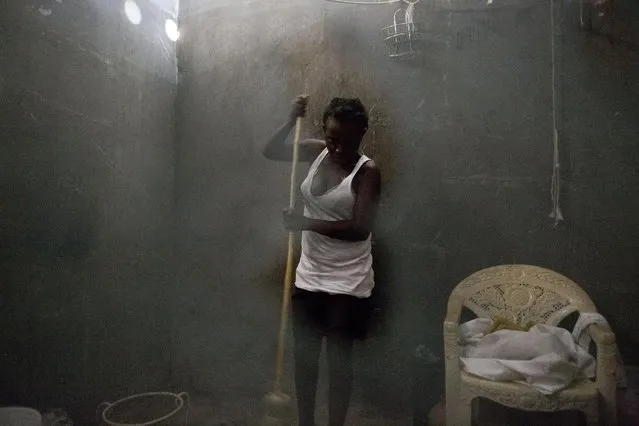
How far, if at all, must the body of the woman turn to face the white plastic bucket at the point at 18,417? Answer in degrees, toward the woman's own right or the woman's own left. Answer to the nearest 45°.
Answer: approximately 45° to the woman's own right

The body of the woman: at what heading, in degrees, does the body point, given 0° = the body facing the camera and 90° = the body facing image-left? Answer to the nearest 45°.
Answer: approximately 45°

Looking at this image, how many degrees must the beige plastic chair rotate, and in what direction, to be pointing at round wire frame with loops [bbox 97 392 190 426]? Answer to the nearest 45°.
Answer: approximately 90° to its right

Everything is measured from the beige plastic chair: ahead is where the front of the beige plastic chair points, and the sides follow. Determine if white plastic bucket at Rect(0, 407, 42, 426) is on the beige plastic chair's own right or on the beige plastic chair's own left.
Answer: on the beige plastic chair's own right

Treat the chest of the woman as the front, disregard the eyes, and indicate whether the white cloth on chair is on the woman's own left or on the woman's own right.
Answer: on the woman's own left

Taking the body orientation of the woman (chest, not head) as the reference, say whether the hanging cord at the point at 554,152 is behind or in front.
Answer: behind

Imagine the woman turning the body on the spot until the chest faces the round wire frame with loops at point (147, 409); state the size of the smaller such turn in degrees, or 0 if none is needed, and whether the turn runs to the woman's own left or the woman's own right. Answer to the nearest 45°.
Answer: approximately 45° to the woman's own right
